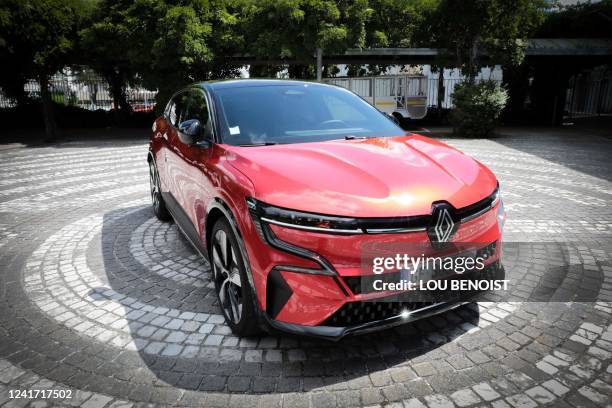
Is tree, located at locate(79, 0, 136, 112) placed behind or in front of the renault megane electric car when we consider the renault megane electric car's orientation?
behind

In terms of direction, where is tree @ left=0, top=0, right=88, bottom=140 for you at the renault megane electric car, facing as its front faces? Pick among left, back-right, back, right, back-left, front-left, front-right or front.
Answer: back

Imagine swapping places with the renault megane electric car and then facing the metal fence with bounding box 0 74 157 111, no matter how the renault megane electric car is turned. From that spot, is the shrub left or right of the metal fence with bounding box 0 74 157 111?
right

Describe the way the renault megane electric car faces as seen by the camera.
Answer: facing the viewer and to the right of the viewer

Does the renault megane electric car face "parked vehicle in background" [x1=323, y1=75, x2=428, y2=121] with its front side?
no

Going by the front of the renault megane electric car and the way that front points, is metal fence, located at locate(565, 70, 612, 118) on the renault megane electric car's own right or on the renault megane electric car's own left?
on the renault megane electric car's own left

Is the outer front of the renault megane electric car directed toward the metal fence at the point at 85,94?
no

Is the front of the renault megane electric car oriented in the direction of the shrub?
no

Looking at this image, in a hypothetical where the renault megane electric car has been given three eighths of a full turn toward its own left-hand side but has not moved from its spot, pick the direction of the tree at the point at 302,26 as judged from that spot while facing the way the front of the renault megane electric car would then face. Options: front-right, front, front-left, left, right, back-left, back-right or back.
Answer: front
